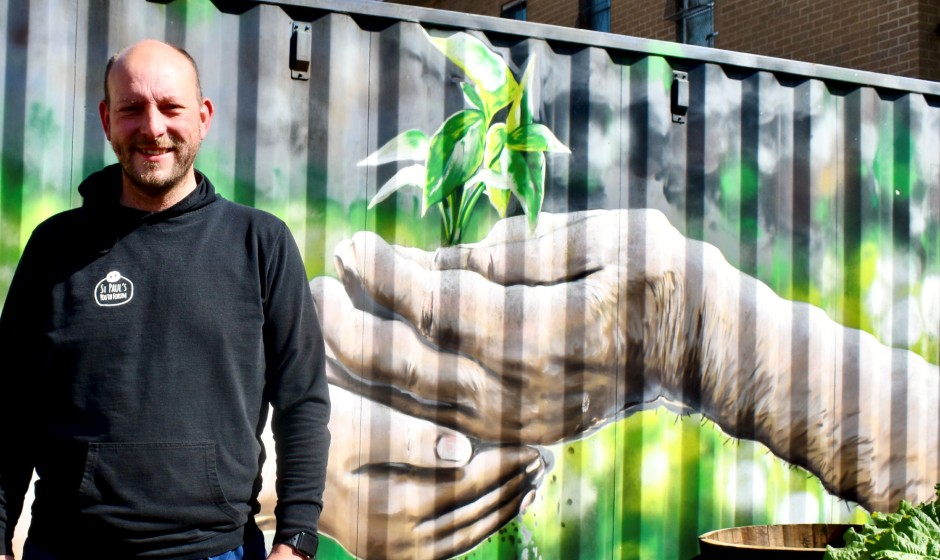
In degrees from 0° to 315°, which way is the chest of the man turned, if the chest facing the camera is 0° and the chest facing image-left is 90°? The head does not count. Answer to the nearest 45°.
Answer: approximately 0°

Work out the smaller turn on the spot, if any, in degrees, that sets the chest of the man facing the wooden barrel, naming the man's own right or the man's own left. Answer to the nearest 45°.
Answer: approximately 135° to the man's own left

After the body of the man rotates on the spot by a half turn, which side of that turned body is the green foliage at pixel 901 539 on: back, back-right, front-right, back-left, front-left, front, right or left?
right
